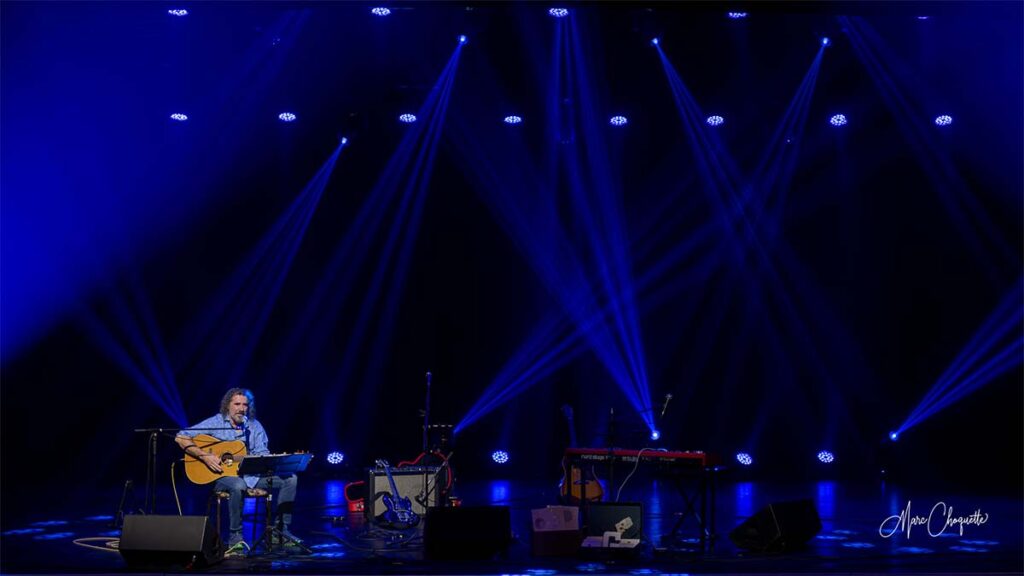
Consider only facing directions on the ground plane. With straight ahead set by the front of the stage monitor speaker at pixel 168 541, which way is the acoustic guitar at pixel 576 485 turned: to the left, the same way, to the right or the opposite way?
the opposite way

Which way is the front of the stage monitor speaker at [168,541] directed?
away from the camera

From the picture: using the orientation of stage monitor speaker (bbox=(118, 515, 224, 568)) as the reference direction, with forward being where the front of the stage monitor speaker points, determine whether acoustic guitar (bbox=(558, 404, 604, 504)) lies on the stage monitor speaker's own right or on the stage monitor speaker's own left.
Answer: on the stage monitor speaker's own right

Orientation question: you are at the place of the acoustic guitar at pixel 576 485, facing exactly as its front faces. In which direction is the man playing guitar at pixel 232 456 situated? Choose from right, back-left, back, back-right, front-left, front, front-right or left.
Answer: front-right

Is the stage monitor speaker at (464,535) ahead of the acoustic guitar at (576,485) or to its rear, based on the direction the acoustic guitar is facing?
ahead

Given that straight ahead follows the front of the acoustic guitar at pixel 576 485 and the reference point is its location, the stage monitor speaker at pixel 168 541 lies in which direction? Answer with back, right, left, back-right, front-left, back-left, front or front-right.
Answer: front-right

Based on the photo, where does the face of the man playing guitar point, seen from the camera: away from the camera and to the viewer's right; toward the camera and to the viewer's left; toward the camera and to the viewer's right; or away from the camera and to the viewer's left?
toward the camera and to the viewer's right

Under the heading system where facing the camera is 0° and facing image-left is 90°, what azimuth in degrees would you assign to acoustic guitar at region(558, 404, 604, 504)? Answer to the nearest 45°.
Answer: approximately 0°

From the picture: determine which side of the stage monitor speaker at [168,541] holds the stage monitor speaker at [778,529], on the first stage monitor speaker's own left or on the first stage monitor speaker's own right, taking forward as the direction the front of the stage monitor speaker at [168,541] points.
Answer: on the first stage monitor speaker's own right
